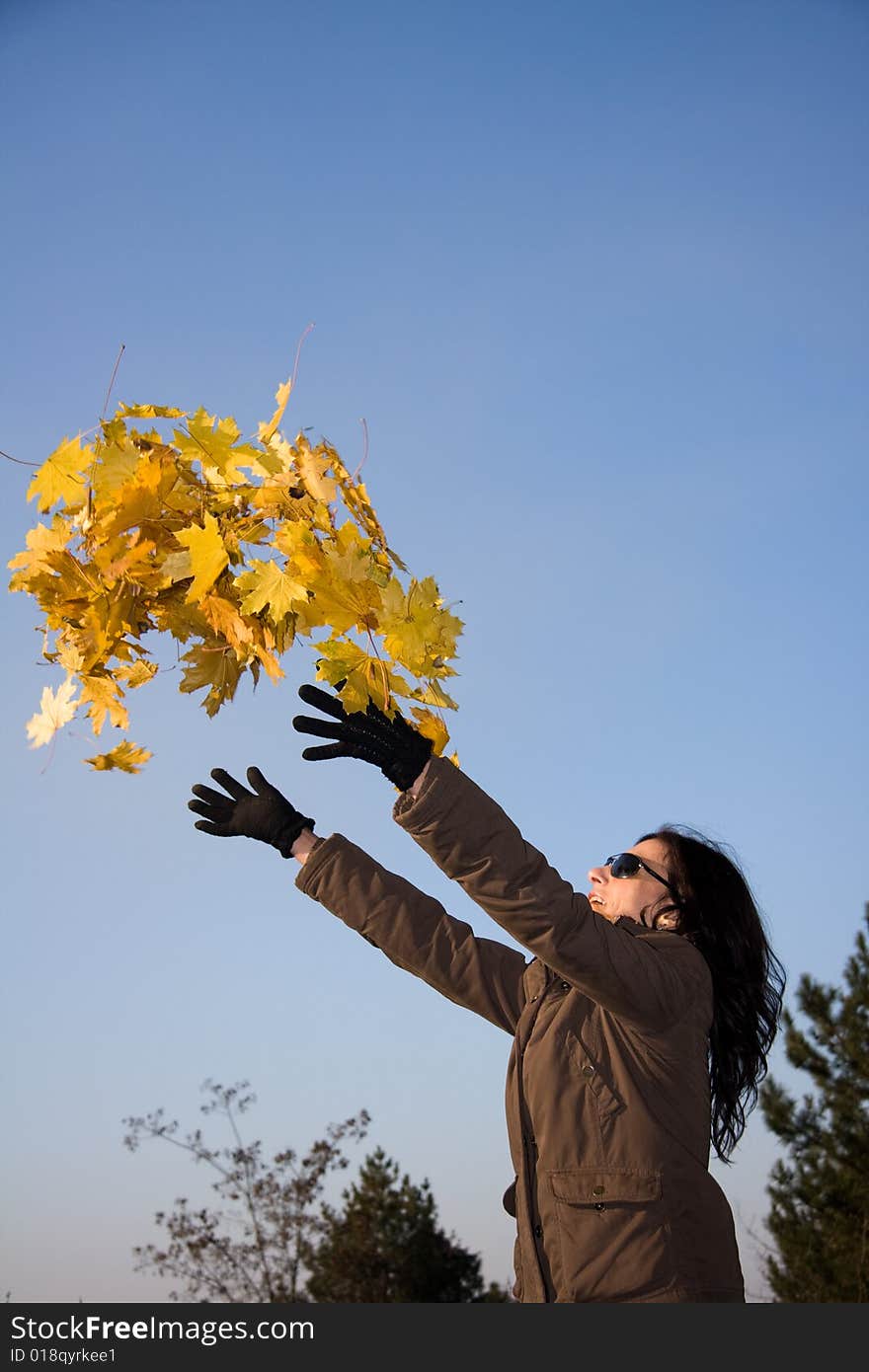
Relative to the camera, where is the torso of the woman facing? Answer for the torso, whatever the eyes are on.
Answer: to the viewer's left

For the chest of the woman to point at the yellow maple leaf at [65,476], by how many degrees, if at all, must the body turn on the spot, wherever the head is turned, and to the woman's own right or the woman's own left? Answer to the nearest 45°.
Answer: approximately 45° to the woman's own left

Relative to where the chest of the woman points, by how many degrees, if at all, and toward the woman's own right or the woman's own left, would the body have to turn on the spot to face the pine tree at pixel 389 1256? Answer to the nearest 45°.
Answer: approximately 90° to the woman's own right

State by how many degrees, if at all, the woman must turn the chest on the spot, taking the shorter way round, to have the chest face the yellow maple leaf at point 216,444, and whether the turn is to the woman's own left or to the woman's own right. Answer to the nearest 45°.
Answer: approximately 45° to the woman's own left
